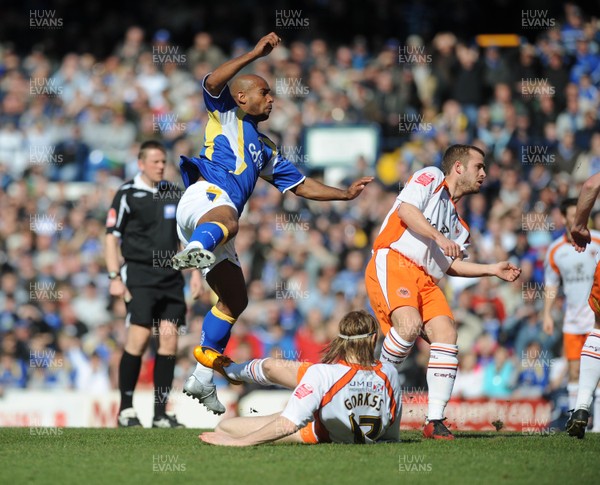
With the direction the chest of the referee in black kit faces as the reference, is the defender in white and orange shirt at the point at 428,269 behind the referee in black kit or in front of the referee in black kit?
in front

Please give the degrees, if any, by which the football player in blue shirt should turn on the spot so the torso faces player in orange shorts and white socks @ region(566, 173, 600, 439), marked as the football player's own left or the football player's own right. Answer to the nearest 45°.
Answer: approximately 45° to the football player's own left

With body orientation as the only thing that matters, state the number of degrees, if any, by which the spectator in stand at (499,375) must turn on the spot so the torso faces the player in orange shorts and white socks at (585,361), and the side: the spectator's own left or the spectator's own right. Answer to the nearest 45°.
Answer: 0° — they already face them

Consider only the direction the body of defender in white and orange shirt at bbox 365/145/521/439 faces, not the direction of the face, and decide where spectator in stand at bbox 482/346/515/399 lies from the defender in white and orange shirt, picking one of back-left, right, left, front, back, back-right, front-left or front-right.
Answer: back-left

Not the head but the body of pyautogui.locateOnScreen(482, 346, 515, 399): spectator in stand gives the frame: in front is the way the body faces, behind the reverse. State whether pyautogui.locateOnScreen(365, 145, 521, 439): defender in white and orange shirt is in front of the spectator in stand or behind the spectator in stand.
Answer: in front

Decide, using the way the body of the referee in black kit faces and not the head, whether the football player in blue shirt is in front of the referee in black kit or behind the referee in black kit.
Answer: in front

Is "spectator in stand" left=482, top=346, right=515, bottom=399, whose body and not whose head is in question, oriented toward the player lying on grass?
yes

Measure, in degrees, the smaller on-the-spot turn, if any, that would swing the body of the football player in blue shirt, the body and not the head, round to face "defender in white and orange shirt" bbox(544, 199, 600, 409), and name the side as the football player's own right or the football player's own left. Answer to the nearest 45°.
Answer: approximately 90° to the football player's own left
